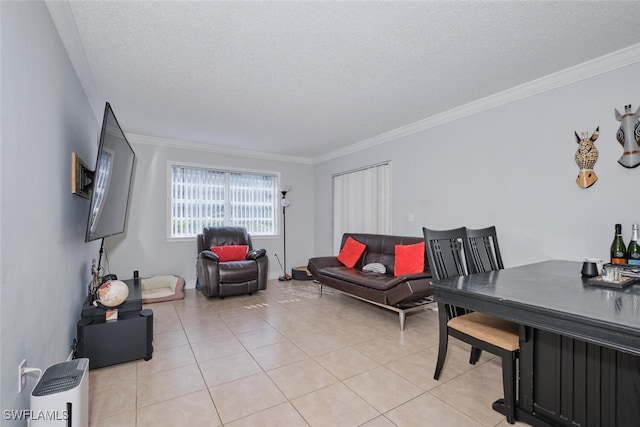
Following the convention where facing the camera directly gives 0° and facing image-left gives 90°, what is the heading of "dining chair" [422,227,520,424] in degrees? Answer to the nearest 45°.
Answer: approximately 315°

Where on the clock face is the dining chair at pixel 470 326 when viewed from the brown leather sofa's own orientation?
The dining chair is roughly at 10 o'clock from the brown leather sofa.

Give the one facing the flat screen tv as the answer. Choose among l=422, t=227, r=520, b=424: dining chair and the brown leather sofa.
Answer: the brown leather sofa

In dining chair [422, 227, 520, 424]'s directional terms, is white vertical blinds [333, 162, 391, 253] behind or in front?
behind

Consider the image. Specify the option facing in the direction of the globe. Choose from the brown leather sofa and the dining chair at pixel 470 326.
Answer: the brown leather sofa

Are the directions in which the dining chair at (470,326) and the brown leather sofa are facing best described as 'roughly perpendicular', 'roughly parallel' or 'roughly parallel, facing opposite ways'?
roughly perpendicular

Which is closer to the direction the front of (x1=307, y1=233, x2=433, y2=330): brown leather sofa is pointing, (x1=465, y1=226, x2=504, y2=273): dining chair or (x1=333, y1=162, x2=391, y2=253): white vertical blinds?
the dining chair

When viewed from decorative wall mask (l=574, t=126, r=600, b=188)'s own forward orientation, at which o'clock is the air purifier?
The air purifier is roughly at 1 o'clock from the decorative wall mask.

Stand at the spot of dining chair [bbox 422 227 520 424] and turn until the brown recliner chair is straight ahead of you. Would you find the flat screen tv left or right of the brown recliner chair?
left
